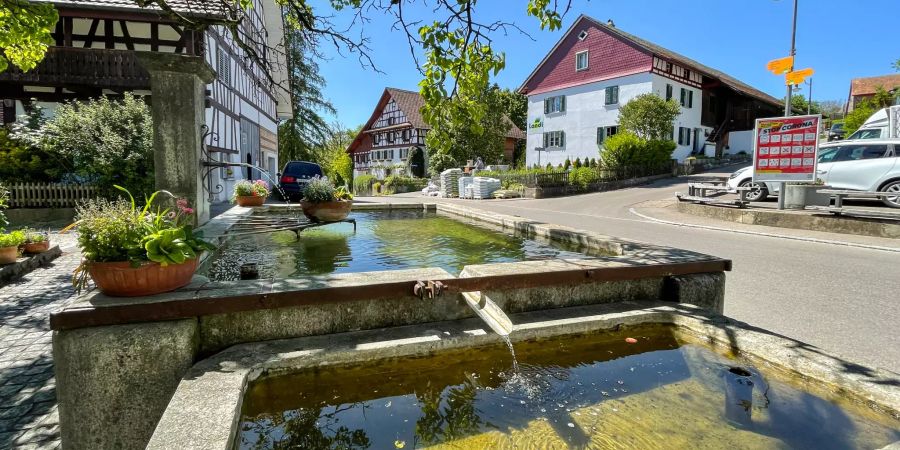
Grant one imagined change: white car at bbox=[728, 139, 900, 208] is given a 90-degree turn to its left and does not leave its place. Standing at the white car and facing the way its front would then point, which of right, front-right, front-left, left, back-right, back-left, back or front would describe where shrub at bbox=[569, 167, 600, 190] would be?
back-right

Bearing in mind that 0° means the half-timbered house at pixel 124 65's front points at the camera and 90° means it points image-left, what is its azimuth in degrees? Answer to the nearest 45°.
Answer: approximately 315°

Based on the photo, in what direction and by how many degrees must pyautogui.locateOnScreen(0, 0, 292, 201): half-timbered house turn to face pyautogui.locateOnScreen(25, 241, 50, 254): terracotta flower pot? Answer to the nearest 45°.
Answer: approximately 45° to its right

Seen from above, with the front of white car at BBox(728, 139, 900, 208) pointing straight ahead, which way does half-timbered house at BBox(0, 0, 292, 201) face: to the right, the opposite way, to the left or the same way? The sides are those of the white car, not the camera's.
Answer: the opposite way

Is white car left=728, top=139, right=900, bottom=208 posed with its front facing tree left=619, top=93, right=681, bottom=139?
no

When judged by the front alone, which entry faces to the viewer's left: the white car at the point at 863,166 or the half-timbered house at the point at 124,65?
the white car

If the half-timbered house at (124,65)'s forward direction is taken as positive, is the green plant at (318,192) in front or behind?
in front

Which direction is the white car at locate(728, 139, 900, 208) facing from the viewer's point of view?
to the viewer's left

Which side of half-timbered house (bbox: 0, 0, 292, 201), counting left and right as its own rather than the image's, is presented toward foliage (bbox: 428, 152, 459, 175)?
left

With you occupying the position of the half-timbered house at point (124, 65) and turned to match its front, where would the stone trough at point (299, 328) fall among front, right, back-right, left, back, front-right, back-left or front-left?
front-right

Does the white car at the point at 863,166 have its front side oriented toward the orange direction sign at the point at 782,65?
no

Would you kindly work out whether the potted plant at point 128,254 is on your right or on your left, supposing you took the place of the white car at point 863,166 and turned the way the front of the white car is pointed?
on your left

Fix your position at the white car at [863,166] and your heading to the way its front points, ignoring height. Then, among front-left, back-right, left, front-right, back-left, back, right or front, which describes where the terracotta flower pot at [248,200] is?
front-left

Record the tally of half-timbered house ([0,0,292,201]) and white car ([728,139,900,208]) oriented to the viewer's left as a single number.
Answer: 1

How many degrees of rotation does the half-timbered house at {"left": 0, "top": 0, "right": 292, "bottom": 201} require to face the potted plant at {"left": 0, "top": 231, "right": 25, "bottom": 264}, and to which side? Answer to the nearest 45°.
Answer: approximately 45° to its right

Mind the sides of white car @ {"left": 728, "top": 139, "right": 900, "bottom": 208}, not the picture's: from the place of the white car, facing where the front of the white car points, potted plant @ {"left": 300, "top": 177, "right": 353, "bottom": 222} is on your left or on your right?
on your left

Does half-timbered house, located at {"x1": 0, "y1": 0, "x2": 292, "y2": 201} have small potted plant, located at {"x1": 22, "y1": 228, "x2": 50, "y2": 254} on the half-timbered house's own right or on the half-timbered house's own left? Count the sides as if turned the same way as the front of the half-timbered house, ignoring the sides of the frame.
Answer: on the half-timbered house's own right
